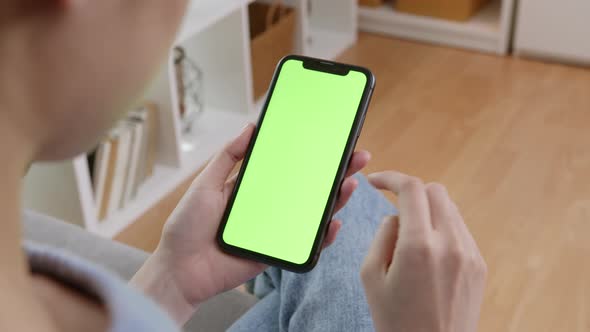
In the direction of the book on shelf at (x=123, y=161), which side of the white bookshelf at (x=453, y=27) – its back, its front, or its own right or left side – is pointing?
front

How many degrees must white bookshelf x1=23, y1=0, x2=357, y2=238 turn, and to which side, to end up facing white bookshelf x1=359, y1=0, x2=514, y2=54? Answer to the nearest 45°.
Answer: approximately 90° to its left

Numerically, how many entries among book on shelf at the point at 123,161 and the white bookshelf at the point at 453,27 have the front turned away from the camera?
0

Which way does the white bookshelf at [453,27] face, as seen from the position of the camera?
facing the viewer and to the left of the viewer

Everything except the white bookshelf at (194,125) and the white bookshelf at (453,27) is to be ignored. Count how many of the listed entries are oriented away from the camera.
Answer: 0

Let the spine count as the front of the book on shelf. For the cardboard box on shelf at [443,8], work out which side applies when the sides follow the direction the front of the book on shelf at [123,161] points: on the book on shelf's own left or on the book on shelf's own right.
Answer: on the book on shelf's own left

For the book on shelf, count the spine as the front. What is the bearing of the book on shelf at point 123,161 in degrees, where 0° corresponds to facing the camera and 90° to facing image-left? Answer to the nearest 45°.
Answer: approximately 315°

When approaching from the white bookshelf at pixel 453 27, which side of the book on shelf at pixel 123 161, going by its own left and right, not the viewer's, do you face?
left

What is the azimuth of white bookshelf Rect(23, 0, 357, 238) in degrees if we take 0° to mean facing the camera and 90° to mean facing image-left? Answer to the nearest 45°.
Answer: approximately 315°

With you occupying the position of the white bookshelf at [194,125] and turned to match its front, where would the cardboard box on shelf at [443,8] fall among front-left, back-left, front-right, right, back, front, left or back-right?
left

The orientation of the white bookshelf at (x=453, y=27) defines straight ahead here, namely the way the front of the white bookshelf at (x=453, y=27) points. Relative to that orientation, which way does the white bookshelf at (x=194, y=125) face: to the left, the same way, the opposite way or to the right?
to the left
